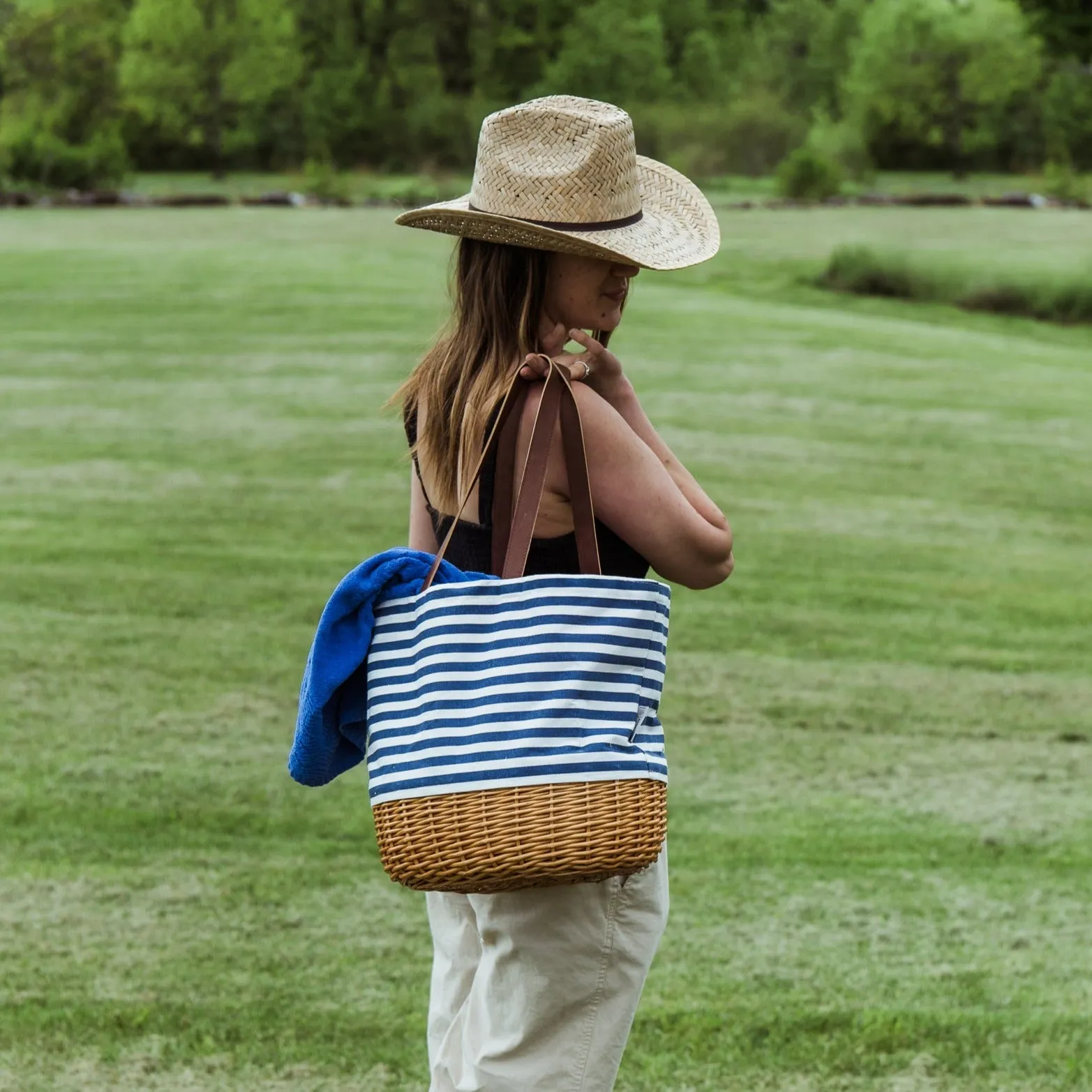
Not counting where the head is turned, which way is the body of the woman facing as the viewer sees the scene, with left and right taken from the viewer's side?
facing away from the viewer and to the right of the viewer

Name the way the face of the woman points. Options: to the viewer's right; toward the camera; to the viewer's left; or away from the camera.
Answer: to the viewer's right

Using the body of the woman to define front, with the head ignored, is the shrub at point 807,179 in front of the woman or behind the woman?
in front
